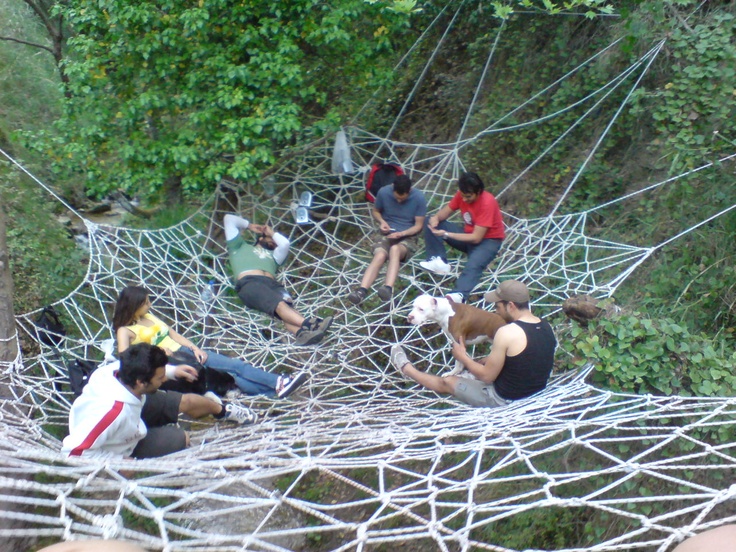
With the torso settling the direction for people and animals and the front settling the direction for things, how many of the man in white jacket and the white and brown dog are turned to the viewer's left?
1

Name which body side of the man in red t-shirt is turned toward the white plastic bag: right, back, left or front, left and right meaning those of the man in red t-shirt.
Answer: right

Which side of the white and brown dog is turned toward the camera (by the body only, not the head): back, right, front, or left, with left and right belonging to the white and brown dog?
left

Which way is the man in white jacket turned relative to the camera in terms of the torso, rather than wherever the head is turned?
to the viewer's right

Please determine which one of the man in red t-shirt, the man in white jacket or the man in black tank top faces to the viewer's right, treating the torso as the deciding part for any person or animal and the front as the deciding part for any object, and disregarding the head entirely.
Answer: the man in white jacket

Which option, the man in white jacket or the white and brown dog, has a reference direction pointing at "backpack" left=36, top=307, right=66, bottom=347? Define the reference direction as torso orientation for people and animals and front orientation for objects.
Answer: the white and brown dog

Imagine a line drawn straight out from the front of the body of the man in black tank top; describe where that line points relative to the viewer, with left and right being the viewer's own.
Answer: facing away from the viewer and to the left of the viewer

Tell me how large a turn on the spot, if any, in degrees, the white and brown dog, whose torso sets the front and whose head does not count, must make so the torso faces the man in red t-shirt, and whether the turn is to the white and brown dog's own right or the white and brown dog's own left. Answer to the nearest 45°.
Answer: approximately 90° to the white and brown dog's own right

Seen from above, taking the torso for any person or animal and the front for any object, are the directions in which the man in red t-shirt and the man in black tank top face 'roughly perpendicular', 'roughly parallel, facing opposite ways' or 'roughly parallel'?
roughly perpendicular
